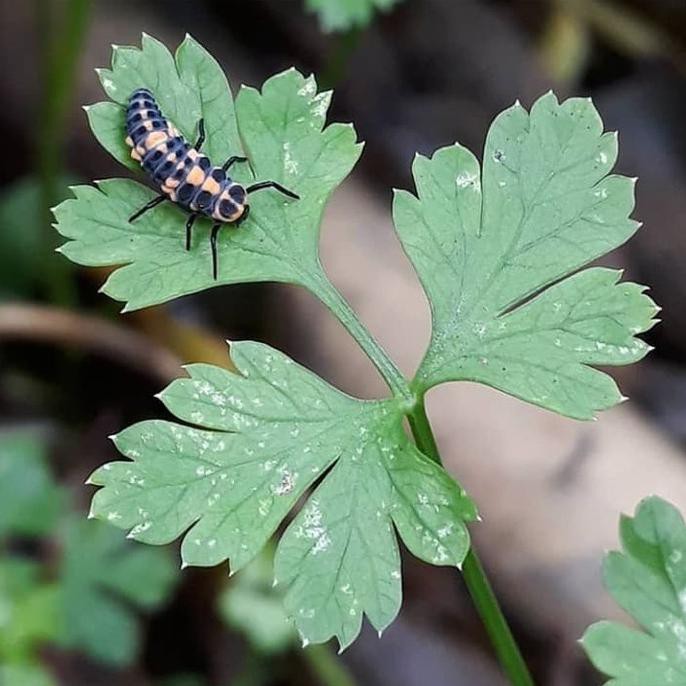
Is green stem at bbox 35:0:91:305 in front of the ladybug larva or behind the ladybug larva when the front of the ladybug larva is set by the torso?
behind

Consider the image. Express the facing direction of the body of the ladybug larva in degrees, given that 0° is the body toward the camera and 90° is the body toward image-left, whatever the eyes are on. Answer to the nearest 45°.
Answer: approximately 315°

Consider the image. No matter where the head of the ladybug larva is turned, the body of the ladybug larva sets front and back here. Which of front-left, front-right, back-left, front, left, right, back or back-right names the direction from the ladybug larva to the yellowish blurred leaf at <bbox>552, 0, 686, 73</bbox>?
left
